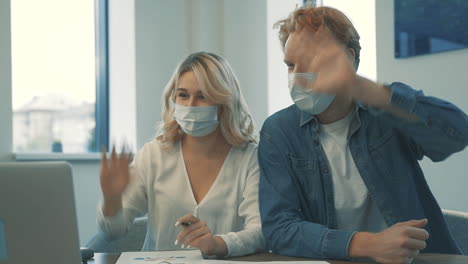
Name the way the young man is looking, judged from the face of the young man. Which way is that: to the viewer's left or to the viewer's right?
to the viewer's left

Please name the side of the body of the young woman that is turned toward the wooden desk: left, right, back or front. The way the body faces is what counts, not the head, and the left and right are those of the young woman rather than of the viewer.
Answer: front

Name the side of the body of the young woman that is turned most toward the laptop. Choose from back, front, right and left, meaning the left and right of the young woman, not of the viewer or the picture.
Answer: front

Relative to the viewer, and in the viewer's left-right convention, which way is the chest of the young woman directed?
facing the viewer

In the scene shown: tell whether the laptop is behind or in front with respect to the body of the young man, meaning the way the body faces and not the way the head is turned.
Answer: in front

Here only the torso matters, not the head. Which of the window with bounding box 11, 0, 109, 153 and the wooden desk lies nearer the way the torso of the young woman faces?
the wooden desk

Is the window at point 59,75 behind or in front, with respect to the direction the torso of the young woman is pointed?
behind

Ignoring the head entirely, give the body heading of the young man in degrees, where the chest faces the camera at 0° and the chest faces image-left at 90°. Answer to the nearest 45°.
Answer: approximately 0°
